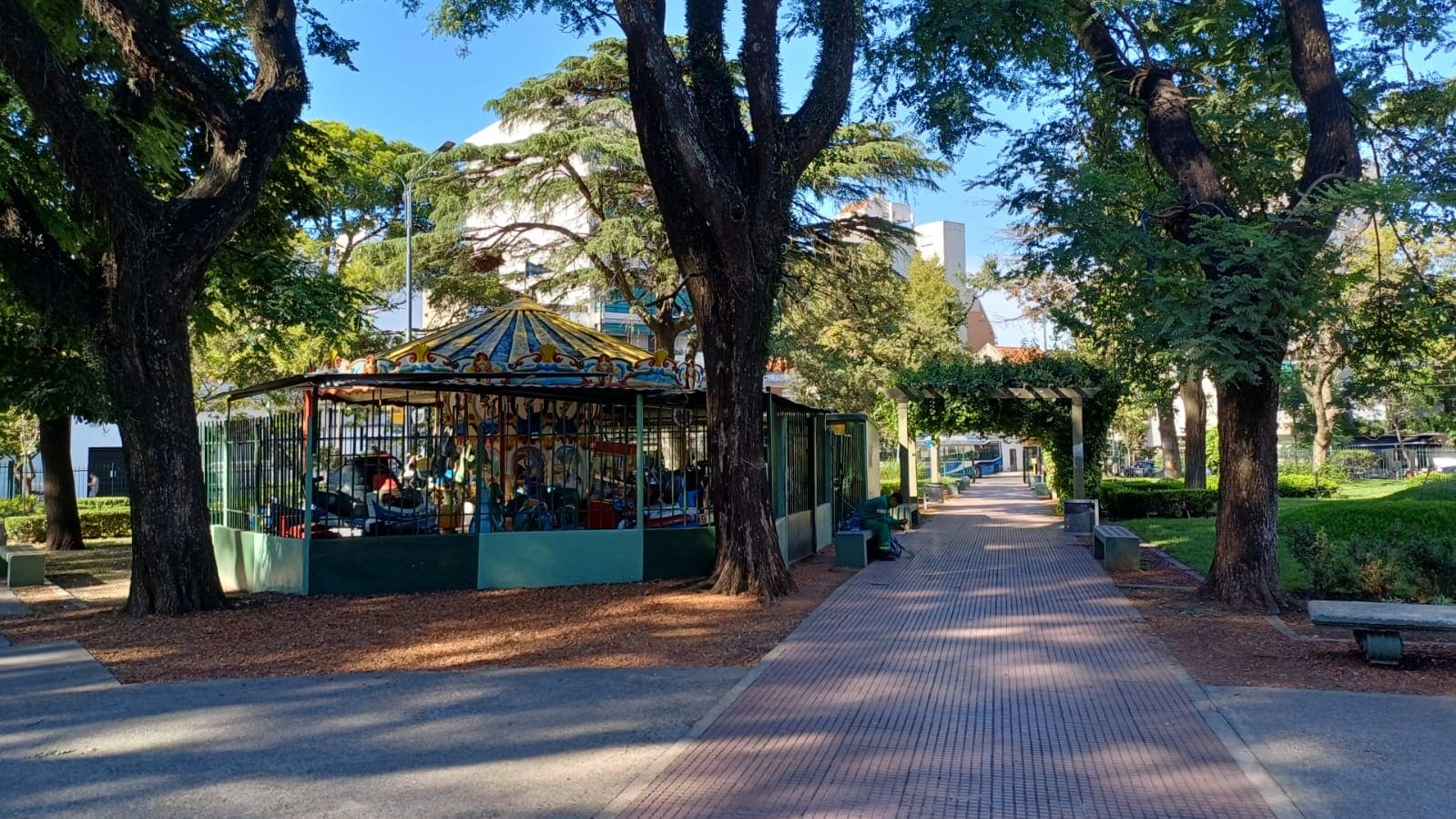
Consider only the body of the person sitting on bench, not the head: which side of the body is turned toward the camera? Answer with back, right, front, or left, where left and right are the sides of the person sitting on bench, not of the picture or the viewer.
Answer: right

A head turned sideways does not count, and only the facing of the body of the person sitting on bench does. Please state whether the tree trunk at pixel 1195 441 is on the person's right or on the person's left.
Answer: on the person's left

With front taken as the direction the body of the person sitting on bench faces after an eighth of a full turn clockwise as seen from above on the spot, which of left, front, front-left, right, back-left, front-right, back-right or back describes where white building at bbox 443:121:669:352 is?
back

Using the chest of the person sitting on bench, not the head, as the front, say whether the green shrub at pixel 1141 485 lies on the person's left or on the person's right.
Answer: on the person's left

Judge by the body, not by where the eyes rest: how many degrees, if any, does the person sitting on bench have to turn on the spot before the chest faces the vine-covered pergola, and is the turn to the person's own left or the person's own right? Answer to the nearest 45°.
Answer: approximately 90° to the person's own left

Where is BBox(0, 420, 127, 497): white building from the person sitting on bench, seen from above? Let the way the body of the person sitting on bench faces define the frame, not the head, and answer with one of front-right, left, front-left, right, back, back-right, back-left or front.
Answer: back-left

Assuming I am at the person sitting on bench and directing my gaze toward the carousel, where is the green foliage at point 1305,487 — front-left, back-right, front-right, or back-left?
back-right

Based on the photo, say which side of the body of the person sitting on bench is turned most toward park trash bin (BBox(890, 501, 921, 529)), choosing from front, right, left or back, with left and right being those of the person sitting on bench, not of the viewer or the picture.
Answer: left
